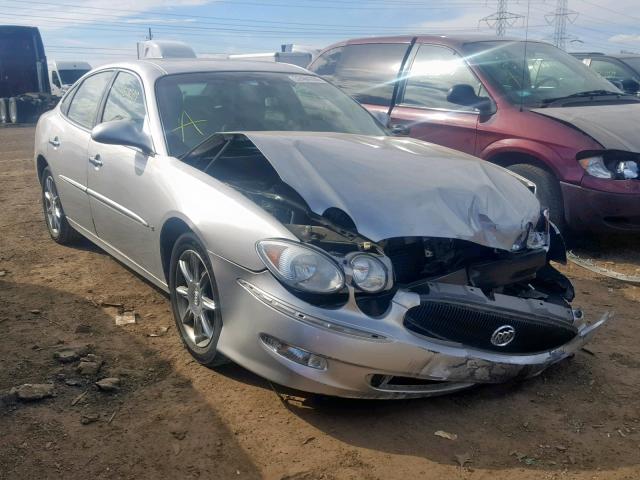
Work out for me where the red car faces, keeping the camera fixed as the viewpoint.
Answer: facing the viewer and to the right of the viewer

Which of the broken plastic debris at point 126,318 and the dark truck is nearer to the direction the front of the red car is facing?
the broken plastic debris

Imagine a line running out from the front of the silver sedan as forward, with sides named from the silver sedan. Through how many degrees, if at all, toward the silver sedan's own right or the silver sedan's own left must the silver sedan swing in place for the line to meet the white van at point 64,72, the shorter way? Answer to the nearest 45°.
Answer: approximately 135° to the silver sedan's own left

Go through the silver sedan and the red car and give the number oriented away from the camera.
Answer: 0

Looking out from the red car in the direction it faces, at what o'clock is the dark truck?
The dark truck is roughly at 6 o'clock from the red car.

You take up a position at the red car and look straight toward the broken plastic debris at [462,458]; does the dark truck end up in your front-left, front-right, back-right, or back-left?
back-right

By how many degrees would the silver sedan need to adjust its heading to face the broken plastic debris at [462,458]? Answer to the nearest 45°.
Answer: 0° — it already faces it

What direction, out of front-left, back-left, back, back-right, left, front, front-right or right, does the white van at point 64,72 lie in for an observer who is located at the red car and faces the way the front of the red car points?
back

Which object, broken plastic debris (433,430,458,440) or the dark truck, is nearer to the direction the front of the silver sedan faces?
the broken plastic debris

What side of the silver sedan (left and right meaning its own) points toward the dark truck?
back

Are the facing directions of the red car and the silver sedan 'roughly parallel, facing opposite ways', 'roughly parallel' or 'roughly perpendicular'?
roughly parallel

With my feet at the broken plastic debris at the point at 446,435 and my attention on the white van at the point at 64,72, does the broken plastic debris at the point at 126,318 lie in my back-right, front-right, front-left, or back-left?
front-left

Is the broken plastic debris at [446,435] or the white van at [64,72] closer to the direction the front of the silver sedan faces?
the broken plastic debris

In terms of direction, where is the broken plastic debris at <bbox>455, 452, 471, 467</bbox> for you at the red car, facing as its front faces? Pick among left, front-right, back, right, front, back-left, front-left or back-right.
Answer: front-right

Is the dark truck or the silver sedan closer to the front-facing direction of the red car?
the silver sedan
